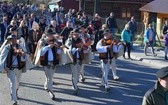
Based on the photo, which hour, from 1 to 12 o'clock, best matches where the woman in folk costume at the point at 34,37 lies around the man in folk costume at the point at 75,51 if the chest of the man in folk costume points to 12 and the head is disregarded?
The woman in folk costume is roughly at 5 o'clock from the man in folk costume.

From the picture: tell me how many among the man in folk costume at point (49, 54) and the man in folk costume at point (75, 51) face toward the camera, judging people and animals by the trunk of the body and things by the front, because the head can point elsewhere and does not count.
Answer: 2

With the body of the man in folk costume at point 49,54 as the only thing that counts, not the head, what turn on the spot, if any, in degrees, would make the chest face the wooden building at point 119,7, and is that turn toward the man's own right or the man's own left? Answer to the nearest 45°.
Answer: approximately 180°

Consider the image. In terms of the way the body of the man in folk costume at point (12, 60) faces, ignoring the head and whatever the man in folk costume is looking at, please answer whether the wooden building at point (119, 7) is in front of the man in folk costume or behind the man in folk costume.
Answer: behind

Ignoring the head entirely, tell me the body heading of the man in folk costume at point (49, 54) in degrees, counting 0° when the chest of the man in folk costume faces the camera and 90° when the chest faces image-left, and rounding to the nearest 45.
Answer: approximately 0°

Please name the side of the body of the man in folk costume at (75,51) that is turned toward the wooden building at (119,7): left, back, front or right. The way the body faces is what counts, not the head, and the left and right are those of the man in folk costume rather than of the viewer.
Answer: back

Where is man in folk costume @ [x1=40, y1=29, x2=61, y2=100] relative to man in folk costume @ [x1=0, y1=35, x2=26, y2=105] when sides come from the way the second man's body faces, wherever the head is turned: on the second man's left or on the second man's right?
on the second man's left

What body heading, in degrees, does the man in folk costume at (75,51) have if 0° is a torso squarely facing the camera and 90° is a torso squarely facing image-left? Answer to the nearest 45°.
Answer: approximately 0°

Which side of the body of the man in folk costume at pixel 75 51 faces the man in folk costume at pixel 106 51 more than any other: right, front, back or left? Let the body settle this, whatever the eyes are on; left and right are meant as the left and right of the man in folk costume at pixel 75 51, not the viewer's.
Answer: left
